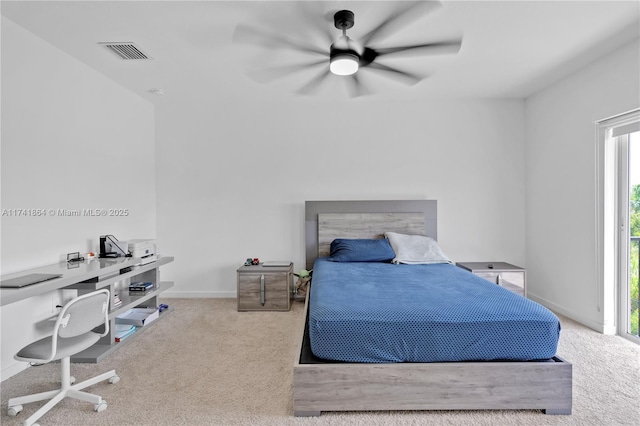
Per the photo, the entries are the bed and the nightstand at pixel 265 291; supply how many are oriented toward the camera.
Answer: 2

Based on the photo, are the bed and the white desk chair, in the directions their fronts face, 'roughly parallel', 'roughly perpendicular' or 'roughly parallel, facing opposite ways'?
roughly perpendicular

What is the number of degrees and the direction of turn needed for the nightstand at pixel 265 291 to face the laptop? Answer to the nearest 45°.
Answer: approximately 45° to its right

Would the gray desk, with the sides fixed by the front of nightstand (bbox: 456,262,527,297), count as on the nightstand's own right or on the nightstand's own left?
on the nightstand's own right

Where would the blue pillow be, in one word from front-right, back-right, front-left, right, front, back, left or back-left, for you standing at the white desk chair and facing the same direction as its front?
back-right

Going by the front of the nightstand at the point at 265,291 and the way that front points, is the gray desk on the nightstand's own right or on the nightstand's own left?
on the nightstand's own right

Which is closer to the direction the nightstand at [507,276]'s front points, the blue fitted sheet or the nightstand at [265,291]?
the blue fitted sheet

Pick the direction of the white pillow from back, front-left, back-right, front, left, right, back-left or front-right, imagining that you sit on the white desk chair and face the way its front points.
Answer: back-right

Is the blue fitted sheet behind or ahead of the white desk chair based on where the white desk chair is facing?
behind

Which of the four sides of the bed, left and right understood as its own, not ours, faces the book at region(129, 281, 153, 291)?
right
